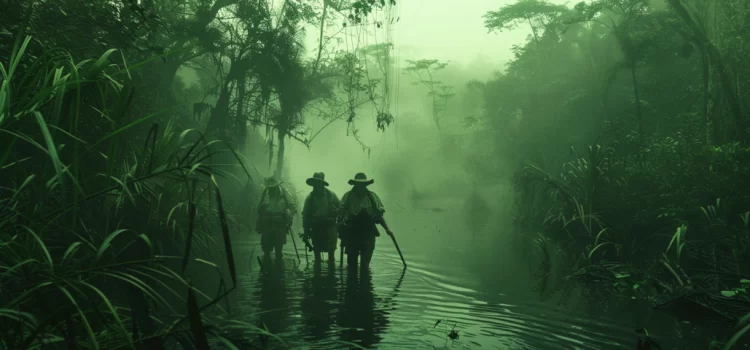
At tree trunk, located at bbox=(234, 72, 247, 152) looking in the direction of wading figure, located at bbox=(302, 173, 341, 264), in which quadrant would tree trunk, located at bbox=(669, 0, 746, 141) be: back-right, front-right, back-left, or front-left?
front-left

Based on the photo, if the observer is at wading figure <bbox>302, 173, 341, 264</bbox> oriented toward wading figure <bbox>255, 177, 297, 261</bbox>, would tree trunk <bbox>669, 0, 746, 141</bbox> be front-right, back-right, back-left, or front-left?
back-right

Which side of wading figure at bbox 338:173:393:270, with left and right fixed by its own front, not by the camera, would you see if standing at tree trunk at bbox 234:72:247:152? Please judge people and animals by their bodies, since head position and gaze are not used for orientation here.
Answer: back

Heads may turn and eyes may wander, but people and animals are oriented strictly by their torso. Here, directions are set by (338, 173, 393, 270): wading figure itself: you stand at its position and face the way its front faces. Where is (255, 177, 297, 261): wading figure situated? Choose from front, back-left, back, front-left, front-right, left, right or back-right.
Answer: back-right

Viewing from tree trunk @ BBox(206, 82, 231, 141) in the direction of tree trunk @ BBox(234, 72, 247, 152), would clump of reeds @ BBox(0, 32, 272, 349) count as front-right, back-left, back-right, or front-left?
back-right

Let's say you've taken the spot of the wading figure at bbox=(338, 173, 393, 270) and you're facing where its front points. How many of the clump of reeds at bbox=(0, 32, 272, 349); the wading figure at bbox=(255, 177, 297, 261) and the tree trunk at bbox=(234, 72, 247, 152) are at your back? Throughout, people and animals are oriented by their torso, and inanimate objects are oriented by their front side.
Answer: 1

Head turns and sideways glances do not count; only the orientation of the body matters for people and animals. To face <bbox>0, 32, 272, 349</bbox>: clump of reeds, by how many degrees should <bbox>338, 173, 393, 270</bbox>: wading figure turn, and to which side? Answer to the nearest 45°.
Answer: approximately 45° to its right
